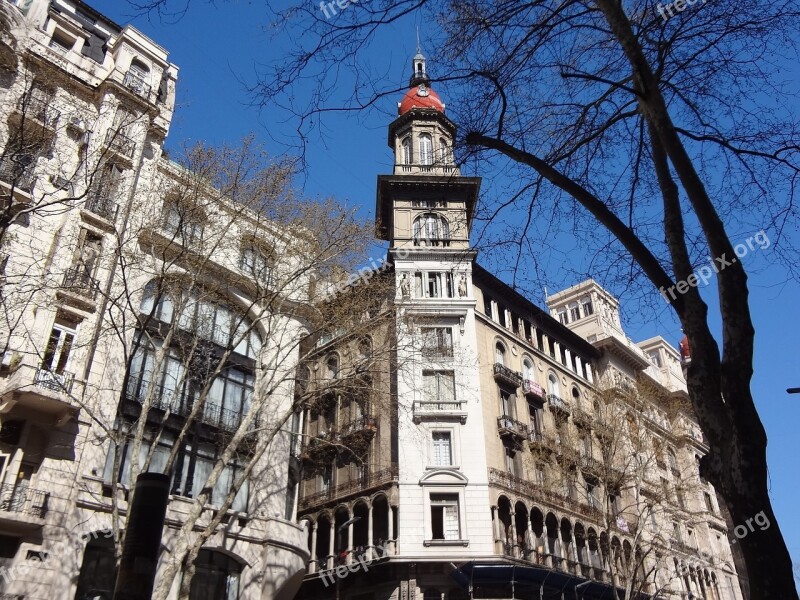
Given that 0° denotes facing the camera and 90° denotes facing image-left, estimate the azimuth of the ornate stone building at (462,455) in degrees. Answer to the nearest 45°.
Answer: approximately 0°
